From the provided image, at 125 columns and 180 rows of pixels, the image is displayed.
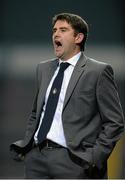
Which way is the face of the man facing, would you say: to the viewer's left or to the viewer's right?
to the viewer's left

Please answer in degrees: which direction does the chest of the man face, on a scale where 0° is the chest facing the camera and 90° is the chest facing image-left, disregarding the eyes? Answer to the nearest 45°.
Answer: approximately 45°
